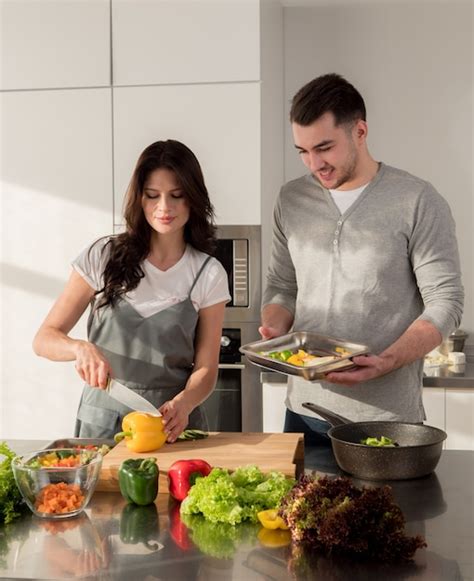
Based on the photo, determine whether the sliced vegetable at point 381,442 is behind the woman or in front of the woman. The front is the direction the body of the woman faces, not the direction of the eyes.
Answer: in front

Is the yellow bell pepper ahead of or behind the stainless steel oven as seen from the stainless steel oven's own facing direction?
ahead

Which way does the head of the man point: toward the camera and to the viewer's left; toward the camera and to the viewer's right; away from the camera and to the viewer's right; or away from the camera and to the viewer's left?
toward the camera and to the viewer's left

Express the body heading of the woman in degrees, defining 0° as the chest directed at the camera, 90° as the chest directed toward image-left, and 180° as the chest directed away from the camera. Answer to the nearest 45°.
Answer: approximately 0°

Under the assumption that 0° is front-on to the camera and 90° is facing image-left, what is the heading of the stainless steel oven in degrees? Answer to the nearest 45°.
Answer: approximately 0°

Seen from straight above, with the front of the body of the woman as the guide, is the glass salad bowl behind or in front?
in front

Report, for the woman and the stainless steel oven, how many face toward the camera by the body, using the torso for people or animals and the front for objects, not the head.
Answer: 2

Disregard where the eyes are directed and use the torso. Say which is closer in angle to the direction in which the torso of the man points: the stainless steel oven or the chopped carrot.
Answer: the chopped carrot

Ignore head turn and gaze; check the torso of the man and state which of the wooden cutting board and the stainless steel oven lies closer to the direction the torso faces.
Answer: the wooden cutting board

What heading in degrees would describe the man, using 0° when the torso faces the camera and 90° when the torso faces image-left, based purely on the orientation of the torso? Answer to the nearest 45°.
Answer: approximately 45°

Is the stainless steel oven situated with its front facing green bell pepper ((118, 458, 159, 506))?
yes
